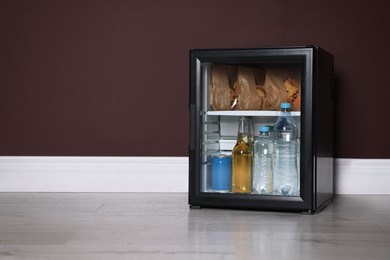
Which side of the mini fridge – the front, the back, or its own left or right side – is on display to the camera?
front
